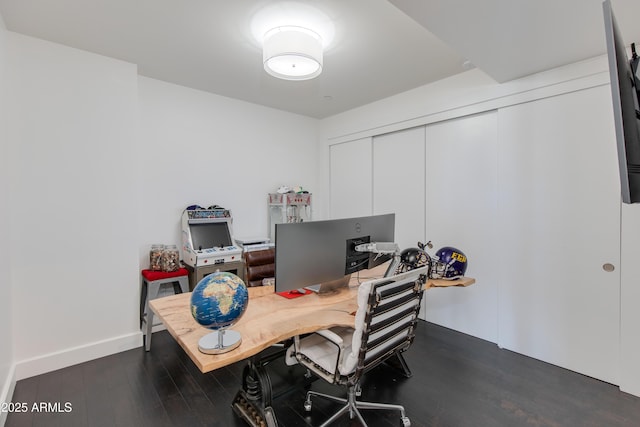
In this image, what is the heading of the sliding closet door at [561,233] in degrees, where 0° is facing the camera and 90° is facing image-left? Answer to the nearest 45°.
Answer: approximately 45°

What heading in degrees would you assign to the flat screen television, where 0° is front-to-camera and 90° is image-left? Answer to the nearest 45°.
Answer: approximately 90°

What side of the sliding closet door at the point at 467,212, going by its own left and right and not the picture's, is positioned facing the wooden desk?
front

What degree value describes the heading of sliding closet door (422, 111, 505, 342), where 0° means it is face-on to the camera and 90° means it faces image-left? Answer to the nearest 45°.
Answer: approximately 45°

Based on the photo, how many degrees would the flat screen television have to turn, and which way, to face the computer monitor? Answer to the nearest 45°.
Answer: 0° — it already faces it

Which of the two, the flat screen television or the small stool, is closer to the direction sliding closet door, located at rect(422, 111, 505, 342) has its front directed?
the small stool

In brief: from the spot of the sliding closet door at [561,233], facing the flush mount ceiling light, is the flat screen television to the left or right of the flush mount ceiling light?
left

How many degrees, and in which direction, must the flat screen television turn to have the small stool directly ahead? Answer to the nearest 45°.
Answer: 0° — it already faces it

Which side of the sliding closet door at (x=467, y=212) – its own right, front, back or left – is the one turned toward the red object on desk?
front
